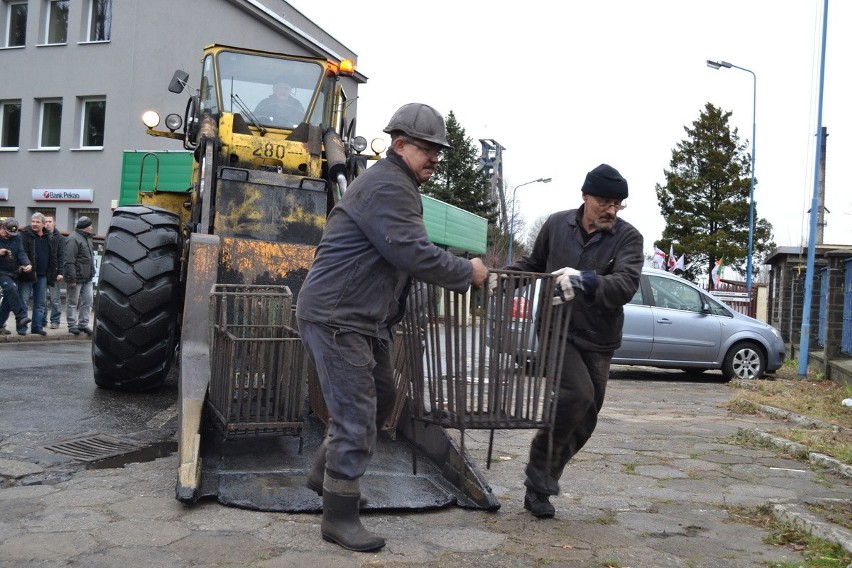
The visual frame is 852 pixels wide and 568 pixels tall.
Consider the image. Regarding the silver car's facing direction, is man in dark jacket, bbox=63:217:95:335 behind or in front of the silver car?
behind

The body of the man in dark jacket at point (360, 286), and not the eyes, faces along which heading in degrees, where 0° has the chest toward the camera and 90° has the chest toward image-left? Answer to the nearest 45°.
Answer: approximately 270°

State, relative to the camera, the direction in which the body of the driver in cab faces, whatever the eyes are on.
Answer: toward the camera

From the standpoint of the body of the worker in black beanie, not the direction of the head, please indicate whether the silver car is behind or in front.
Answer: behind

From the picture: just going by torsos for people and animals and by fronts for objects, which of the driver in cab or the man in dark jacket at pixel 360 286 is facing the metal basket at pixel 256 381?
the driver in cab

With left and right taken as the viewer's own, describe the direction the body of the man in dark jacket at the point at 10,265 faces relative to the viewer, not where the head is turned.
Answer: facing the viewer and to the right of the viewer

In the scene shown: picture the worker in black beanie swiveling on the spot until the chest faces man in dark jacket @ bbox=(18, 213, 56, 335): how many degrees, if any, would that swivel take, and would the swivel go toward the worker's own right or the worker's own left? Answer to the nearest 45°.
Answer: approximately 90° to the worker's own right

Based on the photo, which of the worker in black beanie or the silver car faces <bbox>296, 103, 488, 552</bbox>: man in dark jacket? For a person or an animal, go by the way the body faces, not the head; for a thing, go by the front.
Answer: the worker in black beanie

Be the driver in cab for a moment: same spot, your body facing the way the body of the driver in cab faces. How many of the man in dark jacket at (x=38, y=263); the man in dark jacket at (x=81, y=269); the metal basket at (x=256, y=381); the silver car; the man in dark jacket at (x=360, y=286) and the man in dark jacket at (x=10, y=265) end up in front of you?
2

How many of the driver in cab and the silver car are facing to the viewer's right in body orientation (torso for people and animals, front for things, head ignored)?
1

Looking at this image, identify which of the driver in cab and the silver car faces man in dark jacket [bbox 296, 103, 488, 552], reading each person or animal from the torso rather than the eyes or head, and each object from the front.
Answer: the driver in cab

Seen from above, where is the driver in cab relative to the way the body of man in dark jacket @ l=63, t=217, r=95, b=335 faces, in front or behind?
in front

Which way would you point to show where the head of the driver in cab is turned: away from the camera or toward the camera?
toward the camera

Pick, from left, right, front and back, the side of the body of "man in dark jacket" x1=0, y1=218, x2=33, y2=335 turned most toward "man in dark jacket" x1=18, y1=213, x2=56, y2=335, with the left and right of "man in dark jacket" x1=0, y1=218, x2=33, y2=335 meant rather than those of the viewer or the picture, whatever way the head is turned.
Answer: left
